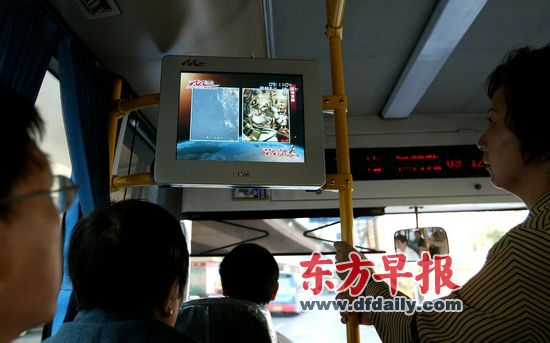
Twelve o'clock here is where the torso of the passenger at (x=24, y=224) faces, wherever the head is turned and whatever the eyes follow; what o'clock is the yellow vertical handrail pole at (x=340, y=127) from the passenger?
The yellow vertical handrail pole is roughly at 1 o'clock from the passenger.

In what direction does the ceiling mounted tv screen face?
toward the camera

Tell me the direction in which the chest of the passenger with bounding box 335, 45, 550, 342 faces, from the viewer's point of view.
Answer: to the viewer's left

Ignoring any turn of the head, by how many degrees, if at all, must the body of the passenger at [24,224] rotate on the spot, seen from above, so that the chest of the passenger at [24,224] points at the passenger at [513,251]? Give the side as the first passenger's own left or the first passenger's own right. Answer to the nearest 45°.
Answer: approximately 45° to the first passenger's own right

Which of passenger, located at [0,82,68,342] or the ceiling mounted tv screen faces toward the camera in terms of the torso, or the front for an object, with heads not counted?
the ceiling mounted tv screen

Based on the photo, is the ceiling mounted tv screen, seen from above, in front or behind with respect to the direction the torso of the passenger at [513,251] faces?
in front

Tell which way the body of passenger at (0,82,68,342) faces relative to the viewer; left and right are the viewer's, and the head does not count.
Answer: facing away from the viewer and to the right of the viewer

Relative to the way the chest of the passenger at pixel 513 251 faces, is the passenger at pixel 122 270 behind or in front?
in front

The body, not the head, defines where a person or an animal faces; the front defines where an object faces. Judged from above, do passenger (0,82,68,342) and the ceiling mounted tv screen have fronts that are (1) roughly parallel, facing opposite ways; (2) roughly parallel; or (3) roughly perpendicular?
roughly parallel, facing opposite ways

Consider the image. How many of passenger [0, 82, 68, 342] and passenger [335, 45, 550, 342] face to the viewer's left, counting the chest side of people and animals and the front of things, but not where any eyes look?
1

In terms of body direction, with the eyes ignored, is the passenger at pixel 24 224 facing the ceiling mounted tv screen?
yes

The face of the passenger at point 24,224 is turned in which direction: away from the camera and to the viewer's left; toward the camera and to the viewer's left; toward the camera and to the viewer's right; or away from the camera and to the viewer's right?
away from the camera and to the viewer's right

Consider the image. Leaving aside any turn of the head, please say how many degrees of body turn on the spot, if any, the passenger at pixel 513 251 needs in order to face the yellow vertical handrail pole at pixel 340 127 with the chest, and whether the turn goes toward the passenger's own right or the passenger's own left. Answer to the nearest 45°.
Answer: approximately 45° to the passenger's own right

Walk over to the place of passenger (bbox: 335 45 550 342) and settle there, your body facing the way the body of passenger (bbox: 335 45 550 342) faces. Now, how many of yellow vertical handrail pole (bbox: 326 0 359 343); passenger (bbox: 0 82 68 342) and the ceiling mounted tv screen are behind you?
0

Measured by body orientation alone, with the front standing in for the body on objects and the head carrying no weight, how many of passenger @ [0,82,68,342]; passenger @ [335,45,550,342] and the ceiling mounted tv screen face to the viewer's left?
1
